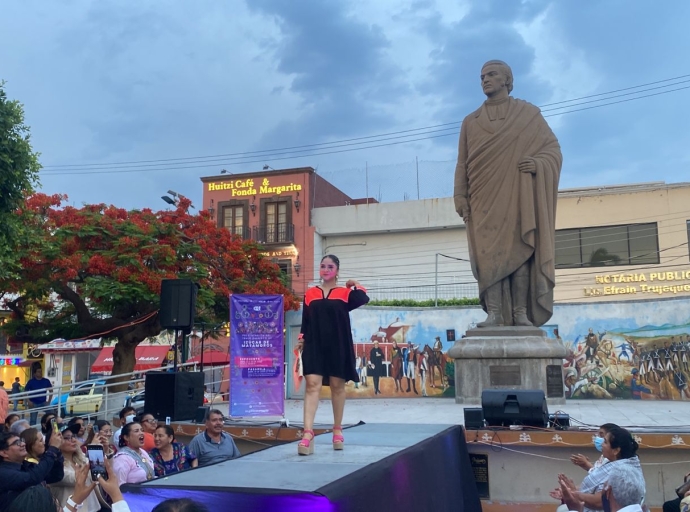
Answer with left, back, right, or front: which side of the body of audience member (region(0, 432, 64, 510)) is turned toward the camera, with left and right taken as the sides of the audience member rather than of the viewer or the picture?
right

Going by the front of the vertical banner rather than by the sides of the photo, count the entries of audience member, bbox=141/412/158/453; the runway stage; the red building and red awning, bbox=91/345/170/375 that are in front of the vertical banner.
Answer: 2

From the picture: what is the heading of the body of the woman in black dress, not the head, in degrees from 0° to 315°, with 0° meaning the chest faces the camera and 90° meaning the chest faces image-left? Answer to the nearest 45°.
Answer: approximately 0°

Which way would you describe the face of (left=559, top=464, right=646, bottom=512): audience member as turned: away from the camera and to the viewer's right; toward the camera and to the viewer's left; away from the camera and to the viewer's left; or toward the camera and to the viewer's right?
away from the camera and to the viewer's left

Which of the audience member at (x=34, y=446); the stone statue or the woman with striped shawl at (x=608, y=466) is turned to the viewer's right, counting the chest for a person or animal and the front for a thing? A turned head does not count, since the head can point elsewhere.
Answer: the audience member

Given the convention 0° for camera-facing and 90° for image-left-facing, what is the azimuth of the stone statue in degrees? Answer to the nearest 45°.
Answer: approximately 45°

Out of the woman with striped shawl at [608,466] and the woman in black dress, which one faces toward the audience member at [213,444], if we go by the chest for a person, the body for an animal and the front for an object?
the woman with striped shawl

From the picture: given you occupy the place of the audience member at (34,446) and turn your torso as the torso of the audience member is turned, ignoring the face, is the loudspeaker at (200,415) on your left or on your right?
on your left
